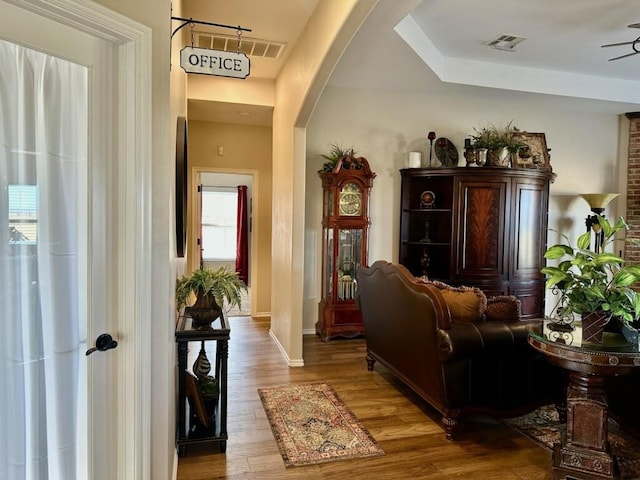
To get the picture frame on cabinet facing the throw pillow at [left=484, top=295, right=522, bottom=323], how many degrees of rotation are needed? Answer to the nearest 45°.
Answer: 0° — it already faces it

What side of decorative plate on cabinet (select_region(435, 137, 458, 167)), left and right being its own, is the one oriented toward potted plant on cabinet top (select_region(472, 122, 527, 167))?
left

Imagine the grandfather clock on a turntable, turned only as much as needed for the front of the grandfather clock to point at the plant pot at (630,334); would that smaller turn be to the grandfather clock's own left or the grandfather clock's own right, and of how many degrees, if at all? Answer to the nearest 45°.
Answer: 0° — it already faces it

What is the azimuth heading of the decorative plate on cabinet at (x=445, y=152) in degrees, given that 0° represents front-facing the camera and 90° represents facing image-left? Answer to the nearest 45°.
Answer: approximately 0°

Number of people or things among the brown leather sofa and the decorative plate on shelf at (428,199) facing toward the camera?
1

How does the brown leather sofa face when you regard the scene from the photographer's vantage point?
facing away from the viewer and to the right of the viewer

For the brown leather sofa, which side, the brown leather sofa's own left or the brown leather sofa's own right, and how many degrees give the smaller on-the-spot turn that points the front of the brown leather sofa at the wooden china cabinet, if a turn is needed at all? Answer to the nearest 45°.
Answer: approximately 45° to the brown leather sofa's own left

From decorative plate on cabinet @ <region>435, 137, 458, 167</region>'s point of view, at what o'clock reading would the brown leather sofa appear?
The brown leather sofa is roughly at 12 o'clock from the decorative plate on cabinet.

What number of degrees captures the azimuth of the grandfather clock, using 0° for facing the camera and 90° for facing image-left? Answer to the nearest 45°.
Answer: approximately 315°

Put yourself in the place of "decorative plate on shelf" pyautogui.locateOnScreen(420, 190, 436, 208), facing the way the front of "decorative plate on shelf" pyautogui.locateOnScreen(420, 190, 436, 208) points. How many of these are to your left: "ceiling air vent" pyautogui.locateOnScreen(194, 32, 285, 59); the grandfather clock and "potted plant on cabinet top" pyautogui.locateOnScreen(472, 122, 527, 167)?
1

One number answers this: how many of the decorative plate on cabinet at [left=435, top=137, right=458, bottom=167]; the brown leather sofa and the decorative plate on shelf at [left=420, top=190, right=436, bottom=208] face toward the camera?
2
